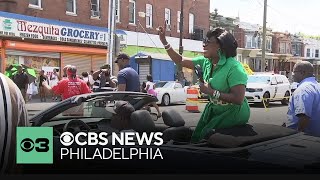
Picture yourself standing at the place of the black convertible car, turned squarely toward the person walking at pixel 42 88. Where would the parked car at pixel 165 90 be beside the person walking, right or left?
right

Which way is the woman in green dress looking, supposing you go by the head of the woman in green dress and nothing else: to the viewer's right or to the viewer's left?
to the viewer's left

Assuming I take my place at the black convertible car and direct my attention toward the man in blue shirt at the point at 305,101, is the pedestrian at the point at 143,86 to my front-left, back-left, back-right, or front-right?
front-left

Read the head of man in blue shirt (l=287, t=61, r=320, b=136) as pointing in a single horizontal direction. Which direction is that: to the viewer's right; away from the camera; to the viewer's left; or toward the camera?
to the viewer's left

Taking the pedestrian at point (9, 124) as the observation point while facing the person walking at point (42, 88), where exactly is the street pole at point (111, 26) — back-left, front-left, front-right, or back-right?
front-right

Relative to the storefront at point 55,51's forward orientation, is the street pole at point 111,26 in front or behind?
in front
